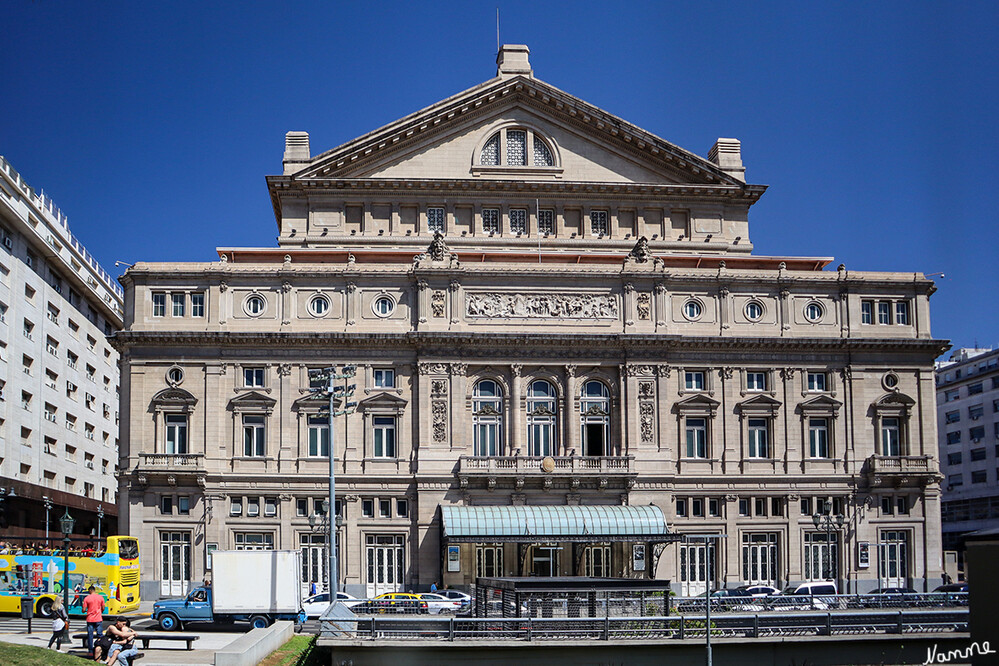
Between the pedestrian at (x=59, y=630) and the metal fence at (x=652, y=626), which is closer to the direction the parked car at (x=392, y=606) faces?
the pedestrian

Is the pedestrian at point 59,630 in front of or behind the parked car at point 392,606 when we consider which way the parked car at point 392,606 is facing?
in front

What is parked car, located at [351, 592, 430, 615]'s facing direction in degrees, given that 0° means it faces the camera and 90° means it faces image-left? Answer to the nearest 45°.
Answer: approximately 90°

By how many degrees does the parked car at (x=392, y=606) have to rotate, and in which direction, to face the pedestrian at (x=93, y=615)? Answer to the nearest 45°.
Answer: approximately 45° to its left

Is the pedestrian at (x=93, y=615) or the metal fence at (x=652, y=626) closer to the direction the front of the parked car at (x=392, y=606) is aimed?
the pedestrian

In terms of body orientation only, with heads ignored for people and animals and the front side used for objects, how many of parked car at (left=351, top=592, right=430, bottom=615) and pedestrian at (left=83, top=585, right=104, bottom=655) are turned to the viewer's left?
1

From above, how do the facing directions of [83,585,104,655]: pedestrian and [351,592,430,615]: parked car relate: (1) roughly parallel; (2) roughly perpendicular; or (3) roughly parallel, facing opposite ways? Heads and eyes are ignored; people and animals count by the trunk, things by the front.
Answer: roughly perpendicular

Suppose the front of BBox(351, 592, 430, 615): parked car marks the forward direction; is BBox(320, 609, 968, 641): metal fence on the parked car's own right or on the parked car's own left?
on the parked car's own left
